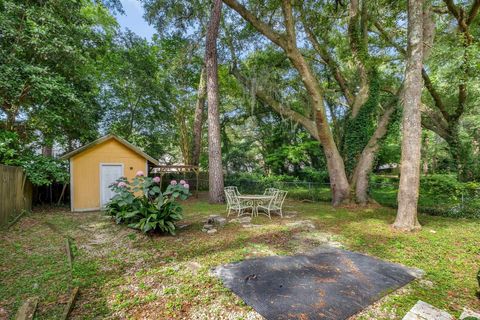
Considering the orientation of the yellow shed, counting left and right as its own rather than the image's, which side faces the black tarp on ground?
front

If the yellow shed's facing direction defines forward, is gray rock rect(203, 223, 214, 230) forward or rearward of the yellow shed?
forward

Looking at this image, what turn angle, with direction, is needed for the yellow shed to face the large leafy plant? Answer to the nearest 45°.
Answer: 0° — it already faces it

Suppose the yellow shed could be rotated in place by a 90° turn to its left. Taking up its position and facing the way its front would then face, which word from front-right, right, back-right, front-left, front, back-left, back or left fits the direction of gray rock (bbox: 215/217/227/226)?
front-right

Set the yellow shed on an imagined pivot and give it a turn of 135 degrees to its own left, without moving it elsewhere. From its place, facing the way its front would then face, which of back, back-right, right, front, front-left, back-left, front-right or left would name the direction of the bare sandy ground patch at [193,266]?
back-right

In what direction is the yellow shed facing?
toward the camera

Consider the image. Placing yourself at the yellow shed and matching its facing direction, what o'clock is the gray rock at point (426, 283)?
The gray rock is roughly at 11 o'clock from the yellow shed.

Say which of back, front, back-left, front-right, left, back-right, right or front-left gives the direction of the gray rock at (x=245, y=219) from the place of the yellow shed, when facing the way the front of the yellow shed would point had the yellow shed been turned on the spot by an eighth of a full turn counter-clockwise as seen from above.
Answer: front

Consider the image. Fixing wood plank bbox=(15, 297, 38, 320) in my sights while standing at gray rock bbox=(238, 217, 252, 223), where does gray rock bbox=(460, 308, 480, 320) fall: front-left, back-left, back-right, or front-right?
front-left

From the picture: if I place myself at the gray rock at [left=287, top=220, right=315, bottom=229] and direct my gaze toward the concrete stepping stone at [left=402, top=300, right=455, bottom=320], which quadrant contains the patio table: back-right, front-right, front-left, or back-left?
back-right

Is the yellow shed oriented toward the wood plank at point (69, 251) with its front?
yes

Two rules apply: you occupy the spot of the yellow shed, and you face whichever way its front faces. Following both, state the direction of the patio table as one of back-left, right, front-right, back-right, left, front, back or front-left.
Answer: front-left

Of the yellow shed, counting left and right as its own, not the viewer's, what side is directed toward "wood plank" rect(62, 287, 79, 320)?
front

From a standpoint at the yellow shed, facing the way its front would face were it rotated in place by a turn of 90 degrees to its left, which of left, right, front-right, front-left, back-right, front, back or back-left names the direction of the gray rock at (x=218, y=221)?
front-right

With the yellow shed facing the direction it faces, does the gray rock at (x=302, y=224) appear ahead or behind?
ahead

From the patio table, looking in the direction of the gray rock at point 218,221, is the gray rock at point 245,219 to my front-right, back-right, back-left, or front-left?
front-left
